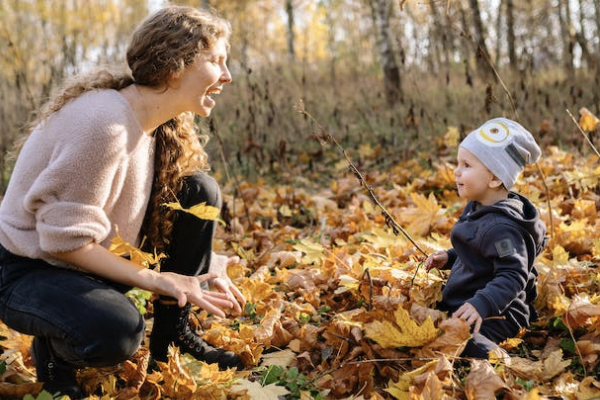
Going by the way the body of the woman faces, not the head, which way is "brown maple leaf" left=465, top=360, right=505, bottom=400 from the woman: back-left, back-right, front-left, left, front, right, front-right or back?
front-right

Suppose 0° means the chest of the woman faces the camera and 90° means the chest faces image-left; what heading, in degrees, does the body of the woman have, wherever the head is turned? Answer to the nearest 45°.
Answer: approximately 270°

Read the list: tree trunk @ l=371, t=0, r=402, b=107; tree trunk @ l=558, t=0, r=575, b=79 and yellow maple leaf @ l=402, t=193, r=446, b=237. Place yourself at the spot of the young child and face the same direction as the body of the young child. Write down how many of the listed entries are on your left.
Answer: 0

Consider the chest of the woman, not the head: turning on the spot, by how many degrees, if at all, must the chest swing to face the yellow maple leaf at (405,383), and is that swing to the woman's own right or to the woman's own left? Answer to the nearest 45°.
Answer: approximately 45° to the woman's own right

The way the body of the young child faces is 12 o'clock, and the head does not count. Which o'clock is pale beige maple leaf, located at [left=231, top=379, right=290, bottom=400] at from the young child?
The pale beige maple leaf is roughly at 11 o'clock from the young child.

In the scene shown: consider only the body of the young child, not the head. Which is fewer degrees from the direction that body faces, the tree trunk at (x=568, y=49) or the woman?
the woman

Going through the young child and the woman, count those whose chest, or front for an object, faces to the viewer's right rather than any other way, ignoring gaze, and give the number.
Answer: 1

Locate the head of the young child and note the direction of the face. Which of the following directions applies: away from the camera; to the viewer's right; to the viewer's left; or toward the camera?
to the viewer's left

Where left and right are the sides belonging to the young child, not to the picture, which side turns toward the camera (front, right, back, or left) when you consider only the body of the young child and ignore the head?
left

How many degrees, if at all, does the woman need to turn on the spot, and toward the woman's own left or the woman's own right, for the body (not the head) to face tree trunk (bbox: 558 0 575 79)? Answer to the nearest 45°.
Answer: approximately 45° to the woman's own left

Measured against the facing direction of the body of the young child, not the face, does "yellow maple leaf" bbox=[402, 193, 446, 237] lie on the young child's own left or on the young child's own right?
on the young child's own right

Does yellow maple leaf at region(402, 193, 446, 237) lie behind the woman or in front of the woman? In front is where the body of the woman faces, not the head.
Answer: in front

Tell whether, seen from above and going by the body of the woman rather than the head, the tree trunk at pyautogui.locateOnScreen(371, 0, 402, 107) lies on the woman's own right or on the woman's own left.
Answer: on the woman's own left

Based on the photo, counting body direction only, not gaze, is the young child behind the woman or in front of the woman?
in front

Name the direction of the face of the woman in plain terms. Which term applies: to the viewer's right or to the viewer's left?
to the viewer's right
